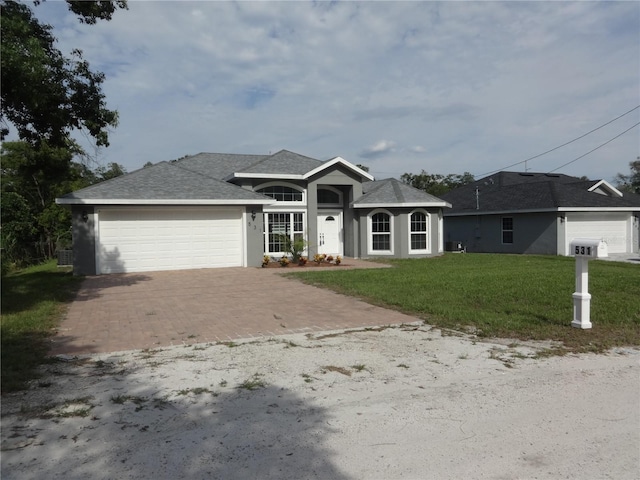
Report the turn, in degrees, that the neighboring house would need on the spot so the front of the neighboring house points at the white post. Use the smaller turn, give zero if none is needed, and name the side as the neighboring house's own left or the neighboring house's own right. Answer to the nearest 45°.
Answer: approximately 45° to the neighboring house's own right

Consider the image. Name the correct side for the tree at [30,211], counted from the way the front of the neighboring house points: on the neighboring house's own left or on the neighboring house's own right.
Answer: on the neighboring house's own right

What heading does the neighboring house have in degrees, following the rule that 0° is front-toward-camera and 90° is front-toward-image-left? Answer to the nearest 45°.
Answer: approximately 315°

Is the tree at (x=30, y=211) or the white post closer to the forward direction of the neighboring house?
the white post

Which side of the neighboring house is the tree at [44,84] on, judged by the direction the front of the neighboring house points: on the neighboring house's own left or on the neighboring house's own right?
on the neighboring house's own right
